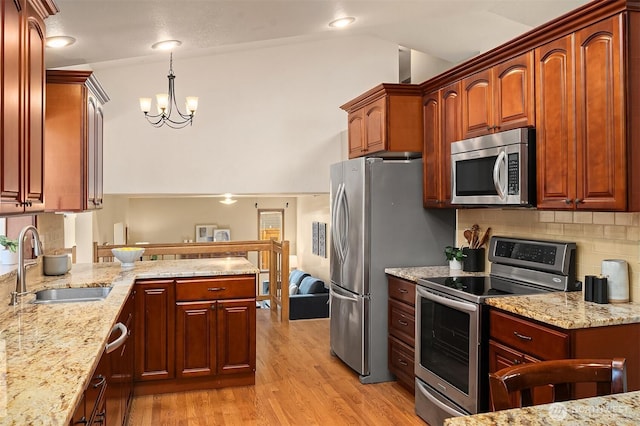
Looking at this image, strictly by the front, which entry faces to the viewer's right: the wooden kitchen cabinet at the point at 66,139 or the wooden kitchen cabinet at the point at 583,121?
the wooden kitchen cabinet at the point at 66,139

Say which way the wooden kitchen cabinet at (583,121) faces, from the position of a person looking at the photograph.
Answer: facing the viewer and to the left of the viewer

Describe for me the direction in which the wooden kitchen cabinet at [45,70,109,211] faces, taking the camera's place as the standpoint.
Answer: facing to the right of the viewer

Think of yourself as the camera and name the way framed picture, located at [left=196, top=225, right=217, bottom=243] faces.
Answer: facing the viewer

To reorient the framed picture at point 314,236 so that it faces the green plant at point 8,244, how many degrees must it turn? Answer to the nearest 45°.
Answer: approximately 90° to its left

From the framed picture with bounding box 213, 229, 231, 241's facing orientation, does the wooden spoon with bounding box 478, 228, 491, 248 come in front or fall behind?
in front

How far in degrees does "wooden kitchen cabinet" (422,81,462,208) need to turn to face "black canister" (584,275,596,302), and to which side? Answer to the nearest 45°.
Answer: approximately 90° to its left

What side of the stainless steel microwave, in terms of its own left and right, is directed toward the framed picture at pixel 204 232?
right

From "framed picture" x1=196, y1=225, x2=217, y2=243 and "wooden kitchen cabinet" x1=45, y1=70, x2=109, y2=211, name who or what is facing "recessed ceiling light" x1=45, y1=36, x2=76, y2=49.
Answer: the framed picture

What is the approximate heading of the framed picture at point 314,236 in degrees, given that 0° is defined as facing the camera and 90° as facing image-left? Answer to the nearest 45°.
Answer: approximately 90°

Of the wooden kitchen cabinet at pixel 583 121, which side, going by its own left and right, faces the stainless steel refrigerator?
right

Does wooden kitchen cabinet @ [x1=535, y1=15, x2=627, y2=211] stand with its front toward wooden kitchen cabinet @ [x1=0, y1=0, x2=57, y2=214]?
yes

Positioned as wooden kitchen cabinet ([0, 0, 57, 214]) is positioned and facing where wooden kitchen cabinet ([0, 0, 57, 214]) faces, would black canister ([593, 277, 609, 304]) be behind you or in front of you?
in front

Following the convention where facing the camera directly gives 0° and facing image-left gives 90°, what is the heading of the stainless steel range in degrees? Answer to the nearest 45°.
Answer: approximately 45°

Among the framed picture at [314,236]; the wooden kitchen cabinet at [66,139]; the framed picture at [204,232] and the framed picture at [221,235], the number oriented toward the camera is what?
2

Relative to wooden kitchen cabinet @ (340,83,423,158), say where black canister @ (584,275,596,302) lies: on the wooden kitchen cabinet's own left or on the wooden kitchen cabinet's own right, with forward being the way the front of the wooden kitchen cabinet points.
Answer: on the wooden kitchen cabinet's own left

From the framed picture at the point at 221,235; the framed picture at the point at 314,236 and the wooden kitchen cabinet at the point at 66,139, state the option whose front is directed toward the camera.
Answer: the framed picture at the point at 221,235

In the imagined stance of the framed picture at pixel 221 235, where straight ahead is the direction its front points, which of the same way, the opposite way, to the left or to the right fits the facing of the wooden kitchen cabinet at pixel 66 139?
to the left

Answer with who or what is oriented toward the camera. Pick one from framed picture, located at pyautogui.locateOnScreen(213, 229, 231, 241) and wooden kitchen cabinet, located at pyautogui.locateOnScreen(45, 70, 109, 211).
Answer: the framed picture

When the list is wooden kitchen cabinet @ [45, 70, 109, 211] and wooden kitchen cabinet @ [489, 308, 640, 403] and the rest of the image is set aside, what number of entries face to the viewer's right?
1
